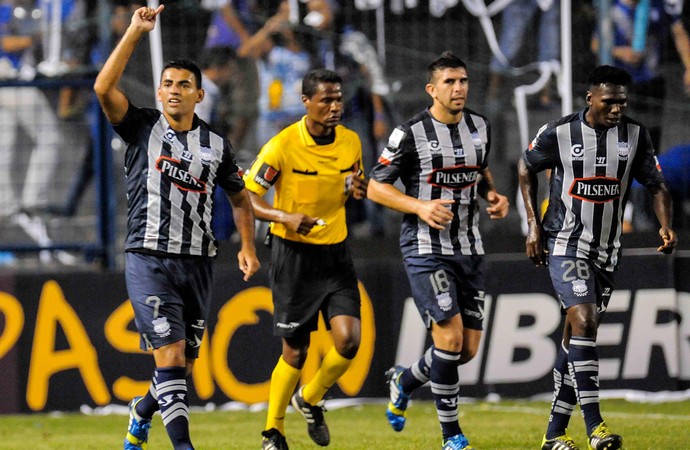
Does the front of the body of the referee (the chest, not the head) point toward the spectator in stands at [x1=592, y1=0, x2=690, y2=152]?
no

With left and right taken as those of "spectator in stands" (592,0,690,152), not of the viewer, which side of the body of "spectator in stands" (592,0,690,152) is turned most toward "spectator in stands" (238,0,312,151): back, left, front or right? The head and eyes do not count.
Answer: right

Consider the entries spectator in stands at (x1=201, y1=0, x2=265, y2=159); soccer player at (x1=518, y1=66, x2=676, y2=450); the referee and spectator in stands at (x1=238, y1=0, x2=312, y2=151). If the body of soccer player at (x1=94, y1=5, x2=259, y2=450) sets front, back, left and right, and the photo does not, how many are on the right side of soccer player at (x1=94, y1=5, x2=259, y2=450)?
0

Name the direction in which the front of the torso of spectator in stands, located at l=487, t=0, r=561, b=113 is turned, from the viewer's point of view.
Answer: toward the camera

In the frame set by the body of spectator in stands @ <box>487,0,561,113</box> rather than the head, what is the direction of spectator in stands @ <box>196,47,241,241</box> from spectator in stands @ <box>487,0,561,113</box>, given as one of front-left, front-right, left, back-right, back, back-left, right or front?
right

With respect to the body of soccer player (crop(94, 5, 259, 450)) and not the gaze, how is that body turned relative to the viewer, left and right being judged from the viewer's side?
facing the viewer and to the right of the viewer

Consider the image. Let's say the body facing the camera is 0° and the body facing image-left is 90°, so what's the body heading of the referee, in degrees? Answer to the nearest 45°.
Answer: approximately 315°

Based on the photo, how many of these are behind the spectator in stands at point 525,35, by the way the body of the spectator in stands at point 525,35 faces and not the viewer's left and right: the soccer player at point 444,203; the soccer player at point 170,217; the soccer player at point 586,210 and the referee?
0

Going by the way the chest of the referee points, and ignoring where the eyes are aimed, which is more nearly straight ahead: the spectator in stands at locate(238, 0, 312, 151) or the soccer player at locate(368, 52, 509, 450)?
the soccer player

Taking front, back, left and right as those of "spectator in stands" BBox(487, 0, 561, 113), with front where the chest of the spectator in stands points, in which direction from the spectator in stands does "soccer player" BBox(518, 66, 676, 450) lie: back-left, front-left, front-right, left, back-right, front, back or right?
front

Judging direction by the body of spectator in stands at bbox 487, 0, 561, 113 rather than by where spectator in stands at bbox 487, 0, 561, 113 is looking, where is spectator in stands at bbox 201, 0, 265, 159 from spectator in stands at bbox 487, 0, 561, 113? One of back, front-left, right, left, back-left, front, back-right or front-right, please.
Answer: right

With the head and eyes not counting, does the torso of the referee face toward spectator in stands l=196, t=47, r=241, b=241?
no

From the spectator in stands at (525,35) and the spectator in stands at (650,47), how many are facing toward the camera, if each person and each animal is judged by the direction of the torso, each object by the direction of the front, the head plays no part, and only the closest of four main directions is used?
2

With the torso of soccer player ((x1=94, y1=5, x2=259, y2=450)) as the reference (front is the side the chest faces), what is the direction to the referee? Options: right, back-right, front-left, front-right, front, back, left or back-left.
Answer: left

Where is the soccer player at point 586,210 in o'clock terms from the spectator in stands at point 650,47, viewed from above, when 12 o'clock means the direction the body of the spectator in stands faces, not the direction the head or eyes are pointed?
The soccer player is roughly at 12 o'clock from the spectator in stands.

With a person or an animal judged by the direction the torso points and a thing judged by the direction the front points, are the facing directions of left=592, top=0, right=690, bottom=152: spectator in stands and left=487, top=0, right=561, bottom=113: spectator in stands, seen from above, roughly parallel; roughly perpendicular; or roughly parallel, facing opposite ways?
roughly parallel

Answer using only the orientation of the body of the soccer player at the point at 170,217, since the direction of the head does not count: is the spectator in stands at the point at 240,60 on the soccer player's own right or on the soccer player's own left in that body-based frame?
on the soccer player's own left

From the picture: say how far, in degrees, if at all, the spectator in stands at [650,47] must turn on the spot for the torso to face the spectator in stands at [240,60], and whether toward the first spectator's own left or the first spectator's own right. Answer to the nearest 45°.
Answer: approximately 90° to the first spectator's own right

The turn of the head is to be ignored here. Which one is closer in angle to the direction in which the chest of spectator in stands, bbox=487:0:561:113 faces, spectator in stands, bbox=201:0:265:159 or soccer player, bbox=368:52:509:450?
the soccer player
